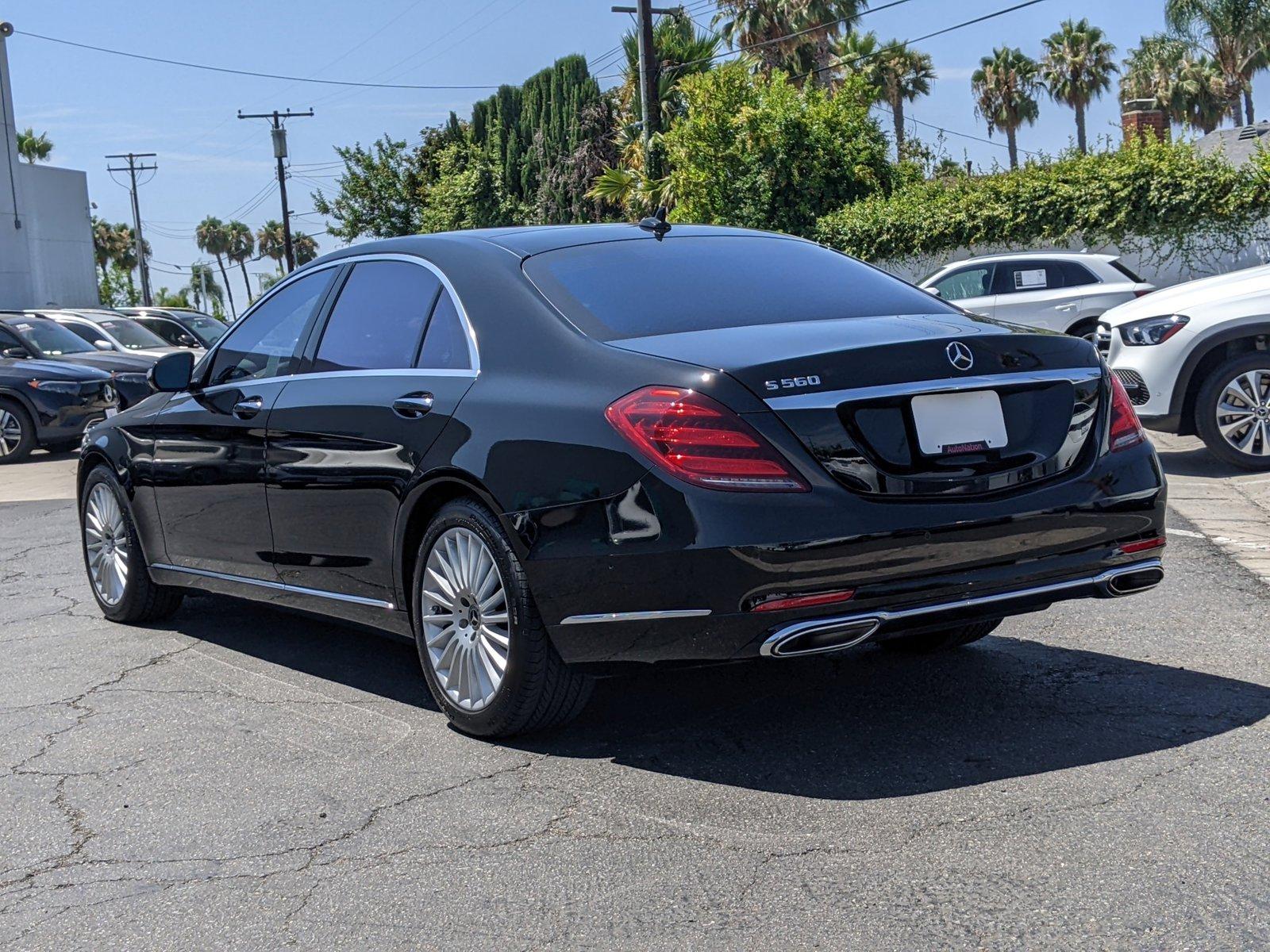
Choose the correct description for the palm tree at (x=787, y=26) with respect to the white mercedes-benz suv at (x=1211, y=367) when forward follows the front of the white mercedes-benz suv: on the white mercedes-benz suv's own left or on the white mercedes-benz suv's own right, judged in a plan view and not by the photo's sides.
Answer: on the white mercedes-benz suv's own right

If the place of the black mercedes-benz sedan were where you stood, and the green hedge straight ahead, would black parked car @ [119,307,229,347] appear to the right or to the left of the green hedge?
left

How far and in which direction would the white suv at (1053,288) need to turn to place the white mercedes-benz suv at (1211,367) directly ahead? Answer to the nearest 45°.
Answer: approximately 90° to its left

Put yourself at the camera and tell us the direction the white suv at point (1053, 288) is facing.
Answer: facing to the left of the viewer

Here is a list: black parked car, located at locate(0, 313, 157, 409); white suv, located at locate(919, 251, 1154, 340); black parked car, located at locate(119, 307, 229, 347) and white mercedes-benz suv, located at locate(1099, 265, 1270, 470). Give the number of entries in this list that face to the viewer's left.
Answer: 2

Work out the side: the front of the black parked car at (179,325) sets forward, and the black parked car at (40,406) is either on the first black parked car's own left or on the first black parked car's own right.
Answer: on the first black parked car's own right

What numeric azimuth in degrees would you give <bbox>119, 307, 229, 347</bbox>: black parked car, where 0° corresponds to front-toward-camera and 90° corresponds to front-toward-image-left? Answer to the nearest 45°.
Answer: approximately 315°

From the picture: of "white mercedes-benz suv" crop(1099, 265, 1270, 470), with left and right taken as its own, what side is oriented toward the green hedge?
right

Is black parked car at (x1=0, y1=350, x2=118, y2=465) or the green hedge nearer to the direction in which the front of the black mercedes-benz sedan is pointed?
the black parked car

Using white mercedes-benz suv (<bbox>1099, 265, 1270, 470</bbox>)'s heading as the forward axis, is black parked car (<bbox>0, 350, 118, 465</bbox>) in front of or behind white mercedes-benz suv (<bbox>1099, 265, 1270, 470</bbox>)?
in front

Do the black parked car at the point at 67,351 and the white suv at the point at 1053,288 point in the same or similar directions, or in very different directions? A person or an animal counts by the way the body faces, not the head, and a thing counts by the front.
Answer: very different directions

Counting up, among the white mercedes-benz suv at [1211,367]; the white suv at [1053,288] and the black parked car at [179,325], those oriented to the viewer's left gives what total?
2

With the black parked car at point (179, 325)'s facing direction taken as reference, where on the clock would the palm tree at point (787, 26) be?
The palm tree is roughly at 9 o'clock from the black parked car.

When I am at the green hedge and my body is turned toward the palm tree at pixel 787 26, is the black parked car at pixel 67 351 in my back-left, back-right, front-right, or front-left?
back-left

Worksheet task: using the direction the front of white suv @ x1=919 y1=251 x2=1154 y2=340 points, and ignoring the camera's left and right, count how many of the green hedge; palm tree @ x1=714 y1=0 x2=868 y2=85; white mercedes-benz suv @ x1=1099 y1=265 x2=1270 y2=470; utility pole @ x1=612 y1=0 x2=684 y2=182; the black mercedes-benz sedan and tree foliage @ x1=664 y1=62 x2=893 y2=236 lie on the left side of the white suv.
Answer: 2

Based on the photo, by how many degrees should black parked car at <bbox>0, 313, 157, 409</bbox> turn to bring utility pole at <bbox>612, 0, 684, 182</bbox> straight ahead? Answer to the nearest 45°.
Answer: approximately 90° to its left

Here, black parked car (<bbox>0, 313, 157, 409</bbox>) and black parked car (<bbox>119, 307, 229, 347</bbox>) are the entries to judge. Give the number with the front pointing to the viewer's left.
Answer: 0

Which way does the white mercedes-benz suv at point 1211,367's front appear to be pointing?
to the viewer's left

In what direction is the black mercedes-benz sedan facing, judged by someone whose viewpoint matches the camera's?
facing away from the viewer and to the left of the viewer
